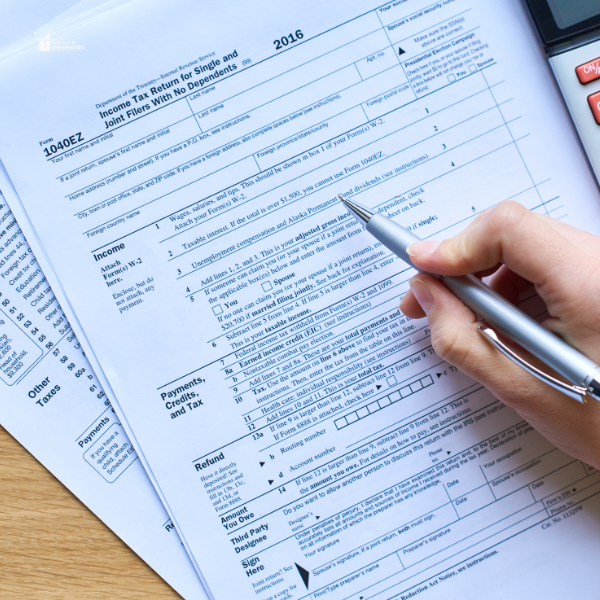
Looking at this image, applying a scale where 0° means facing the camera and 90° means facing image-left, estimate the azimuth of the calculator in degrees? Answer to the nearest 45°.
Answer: approximately 0°
